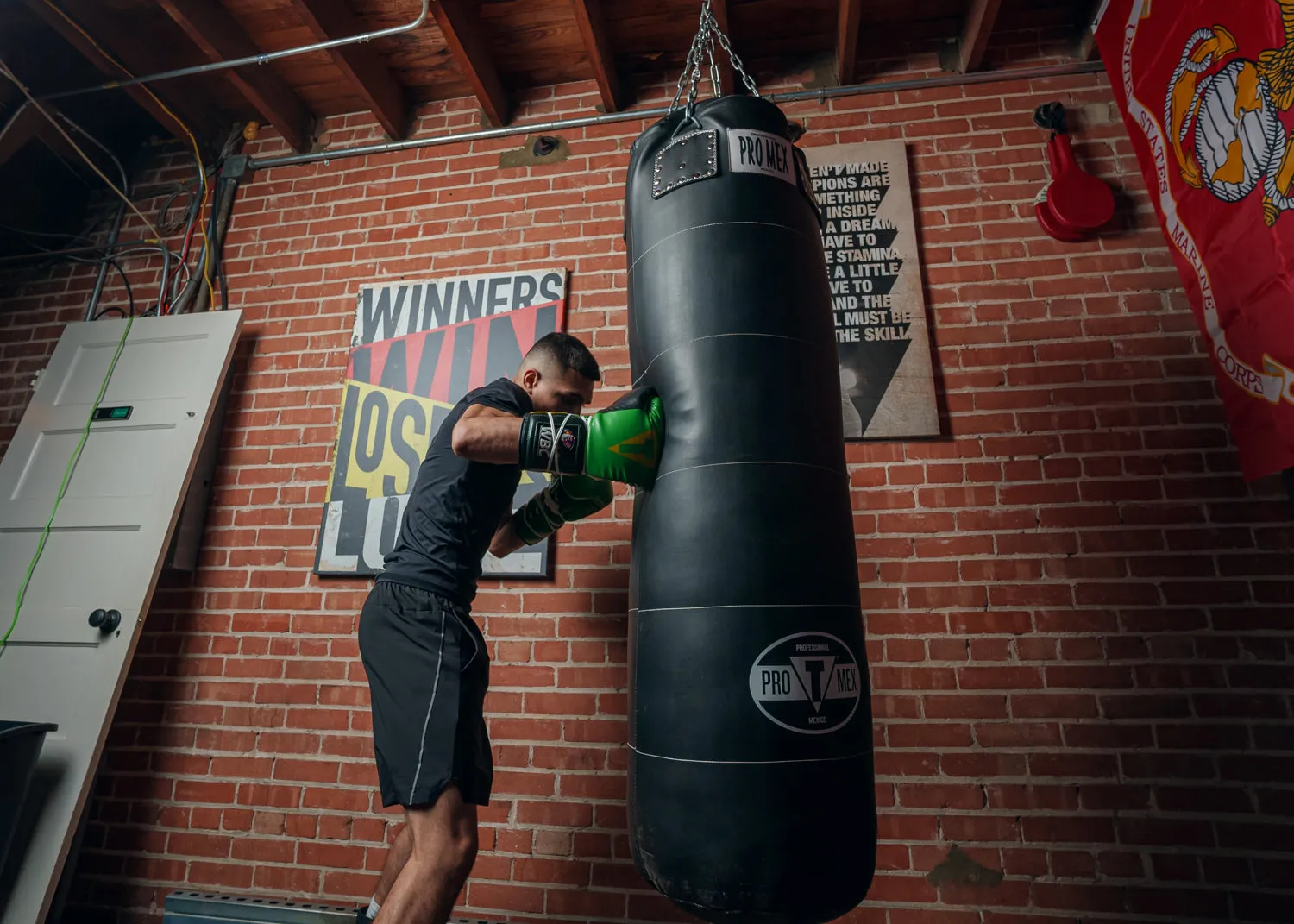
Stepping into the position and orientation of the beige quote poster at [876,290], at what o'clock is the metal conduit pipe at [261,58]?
The metal conduit pipe is roughly at 2 o'clock from the beige quote poster.

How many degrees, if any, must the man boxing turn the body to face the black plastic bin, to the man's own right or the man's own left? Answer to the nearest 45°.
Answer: approximately 135° to the man's own left

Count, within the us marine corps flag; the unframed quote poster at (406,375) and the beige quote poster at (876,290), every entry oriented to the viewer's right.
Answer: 0

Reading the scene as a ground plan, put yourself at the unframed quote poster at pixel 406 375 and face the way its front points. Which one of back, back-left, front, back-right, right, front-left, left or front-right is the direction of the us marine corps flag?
front-left

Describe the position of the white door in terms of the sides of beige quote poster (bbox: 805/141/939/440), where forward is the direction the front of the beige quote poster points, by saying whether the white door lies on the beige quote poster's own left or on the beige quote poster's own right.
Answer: on the beige quote poster's own right

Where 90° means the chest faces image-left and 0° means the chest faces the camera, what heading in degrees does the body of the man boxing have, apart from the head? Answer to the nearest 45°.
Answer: approximately 270°

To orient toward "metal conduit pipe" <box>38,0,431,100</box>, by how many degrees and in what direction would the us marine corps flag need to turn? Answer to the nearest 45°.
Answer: approximately 45° to its right

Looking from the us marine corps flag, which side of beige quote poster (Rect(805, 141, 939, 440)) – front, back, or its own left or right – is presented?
left

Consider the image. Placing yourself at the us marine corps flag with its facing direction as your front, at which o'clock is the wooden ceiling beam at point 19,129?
The wooden ceiling beam is roughly at 2 o'clock from the us marine corps flag.

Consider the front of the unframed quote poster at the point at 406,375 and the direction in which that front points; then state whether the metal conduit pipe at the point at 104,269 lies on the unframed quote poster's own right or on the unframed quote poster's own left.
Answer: on the unframed quote poster's own right

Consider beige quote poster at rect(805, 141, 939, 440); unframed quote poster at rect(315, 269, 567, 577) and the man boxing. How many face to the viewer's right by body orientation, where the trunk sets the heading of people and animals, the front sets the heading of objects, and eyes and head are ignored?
1

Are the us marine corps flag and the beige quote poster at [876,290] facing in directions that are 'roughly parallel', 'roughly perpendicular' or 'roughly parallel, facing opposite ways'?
roughly parallel

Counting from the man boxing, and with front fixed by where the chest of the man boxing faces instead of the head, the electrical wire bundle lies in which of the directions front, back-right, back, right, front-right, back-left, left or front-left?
back-left

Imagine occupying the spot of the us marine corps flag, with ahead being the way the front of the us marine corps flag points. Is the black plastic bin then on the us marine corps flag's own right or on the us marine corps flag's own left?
on the us marine corps flag's own right

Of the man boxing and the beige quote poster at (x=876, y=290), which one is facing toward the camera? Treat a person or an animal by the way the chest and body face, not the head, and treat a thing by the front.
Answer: the beige quote poster

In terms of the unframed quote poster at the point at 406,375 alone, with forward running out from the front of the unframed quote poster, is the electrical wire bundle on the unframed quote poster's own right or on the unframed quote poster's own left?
on the unframed quote poster's own right

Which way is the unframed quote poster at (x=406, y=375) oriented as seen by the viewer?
toward the camera

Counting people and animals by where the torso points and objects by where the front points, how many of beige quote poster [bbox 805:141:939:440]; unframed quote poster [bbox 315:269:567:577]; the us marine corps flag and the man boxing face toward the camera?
3

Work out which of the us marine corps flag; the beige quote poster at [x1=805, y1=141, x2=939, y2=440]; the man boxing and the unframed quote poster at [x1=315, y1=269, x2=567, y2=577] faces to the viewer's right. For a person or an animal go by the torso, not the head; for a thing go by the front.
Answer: the man boxing
